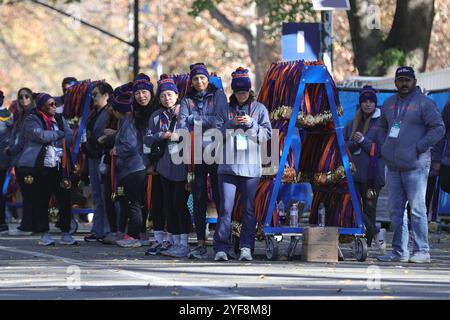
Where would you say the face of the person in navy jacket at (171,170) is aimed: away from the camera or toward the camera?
toward the camera

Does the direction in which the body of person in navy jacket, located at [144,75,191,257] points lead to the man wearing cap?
no

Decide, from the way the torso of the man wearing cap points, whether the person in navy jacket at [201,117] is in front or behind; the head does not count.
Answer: in front

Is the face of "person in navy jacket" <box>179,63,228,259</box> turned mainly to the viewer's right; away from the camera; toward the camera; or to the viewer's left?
toward the camera

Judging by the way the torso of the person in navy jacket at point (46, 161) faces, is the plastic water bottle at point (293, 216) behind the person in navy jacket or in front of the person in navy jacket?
in front

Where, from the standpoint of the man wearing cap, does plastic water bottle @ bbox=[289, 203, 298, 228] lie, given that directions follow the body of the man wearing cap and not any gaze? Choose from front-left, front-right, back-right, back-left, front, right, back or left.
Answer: front-right

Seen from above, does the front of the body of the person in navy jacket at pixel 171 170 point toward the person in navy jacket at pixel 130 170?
no

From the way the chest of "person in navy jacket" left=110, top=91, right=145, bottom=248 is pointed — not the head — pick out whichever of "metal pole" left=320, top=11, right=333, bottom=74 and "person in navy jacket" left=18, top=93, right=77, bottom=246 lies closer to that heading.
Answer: the person in navy jacket
